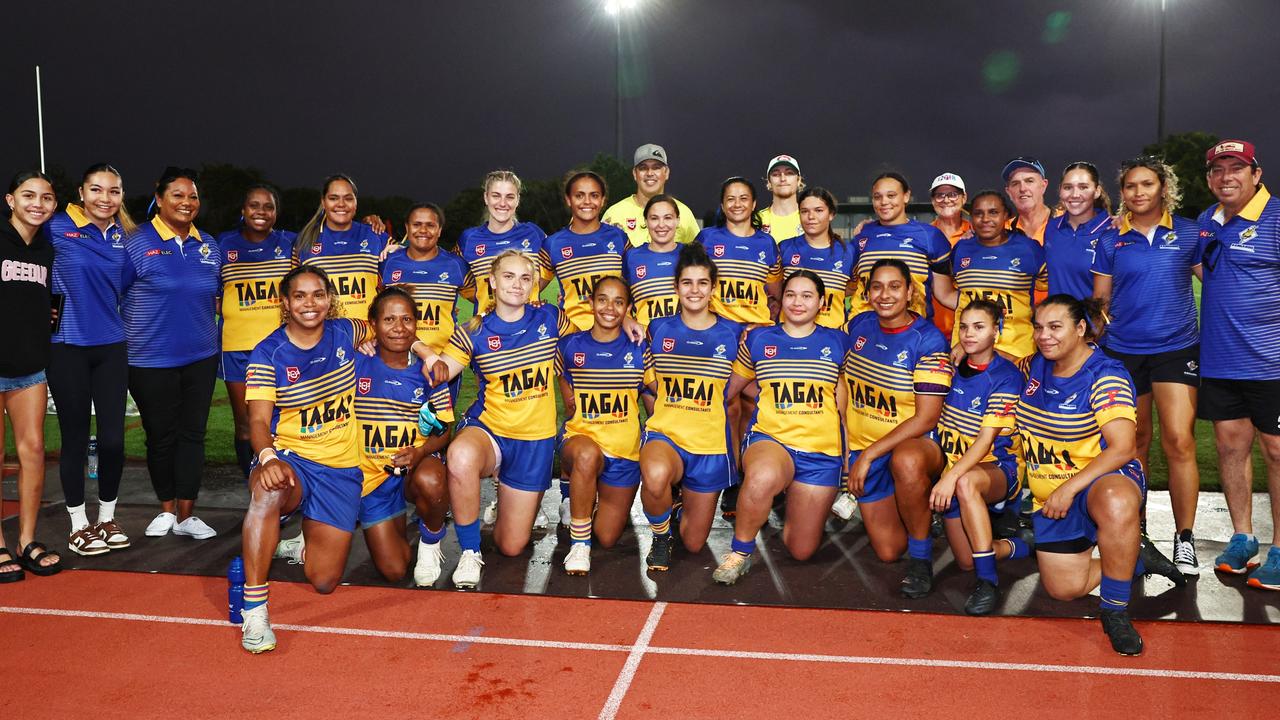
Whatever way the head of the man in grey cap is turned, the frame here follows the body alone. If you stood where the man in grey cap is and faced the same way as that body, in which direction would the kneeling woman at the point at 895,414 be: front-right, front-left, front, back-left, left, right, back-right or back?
front-left

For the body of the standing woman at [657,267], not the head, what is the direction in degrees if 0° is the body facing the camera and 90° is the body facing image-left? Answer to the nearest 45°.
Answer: approximately 0°

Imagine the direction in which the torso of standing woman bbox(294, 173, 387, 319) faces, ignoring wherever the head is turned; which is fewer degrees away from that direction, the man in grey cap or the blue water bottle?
the blue water bottle

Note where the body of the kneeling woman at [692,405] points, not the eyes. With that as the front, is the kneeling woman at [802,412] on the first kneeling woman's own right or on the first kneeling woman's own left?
on the first kneeling woman's own left

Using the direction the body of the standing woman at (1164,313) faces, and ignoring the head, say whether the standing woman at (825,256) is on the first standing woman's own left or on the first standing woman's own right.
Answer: on the first standing woman's own right

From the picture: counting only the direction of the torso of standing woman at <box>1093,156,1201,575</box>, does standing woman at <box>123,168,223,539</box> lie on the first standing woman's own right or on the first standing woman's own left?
on the first standing woman's own right

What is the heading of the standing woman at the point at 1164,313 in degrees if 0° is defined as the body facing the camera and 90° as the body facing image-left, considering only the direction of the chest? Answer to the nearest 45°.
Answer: approximately 0°
